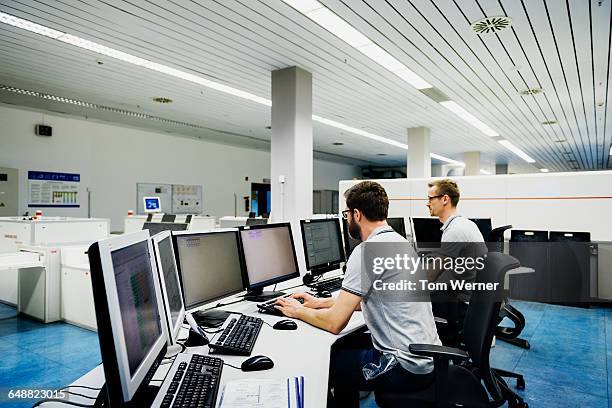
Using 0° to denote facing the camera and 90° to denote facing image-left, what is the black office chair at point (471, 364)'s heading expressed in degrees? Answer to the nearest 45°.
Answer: approximately 90°

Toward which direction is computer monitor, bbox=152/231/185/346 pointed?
to the viewer's right

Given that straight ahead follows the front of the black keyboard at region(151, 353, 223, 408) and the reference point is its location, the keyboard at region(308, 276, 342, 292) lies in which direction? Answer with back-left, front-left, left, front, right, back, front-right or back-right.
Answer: front-left

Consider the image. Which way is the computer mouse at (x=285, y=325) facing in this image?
to the viewer's left

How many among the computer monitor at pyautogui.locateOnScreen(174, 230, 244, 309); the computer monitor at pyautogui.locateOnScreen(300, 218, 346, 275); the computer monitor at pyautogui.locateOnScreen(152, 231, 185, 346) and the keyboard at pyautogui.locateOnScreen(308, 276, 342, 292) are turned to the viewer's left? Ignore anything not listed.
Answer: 0

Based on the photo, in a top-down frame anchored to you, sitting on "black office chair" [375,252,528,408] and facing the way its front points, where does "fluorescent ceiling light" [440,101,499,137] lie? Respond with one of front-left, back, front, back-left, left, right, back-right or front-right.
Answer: right

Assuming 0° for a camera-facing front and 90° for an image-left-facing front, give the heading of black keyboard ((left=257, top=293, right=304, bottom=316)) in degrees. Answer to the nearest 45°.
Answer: approximately 315°

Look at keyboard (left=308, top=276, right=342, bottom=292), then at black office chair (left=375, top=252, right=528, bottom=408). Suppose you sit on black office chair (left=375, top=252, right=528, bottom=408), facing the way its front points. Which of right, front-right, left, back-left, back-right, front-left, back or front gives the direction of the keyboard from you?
front-right

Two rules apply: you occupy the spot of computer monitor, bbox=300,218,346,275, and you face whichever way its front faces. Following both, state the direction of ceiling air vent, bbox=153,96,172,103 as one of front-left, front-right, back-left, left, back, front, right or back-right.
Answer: back

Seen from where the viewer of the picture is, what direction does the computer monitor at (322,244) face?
facing the viewer and to the right of the viewer

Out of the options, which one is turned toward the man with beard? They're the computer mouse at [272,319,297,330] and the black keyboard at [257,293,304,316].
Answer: the black keyboard

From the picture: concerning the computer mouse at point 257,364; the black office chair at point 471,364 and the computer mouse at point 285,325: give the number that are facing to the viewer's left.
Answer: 3

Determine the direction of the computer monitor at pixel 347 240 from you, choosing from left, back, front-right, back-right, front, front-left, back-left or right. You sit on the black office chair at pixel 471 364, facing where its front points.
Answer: front-right

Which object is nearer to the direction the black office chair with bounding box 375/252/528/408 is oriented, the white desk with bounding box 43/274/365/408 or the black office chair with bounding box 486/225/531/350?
the white desk

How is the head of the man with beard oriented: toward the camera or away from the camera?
away from the camera

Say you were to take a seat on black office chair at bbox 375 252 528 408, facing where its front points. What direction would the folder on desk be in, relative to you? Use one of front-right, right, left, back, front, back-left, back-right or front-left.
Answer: front-left

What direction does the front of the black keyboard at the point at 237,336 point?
to the viewer's right

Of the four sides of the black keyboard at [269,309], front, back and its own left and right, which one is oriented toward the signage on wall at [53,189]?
back

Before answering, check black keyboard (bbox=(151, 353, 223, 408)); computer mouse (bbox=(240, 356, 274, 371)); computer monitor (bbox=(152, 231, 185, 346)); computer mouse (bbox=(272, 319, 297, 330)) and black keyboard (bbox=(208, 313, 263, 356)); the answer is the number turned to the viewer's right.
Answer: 3

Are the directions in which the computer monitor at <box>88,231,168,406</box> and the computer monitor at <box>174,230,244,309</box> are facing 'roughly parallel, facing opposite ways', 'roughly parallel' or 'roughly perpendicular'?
roughly parallel
